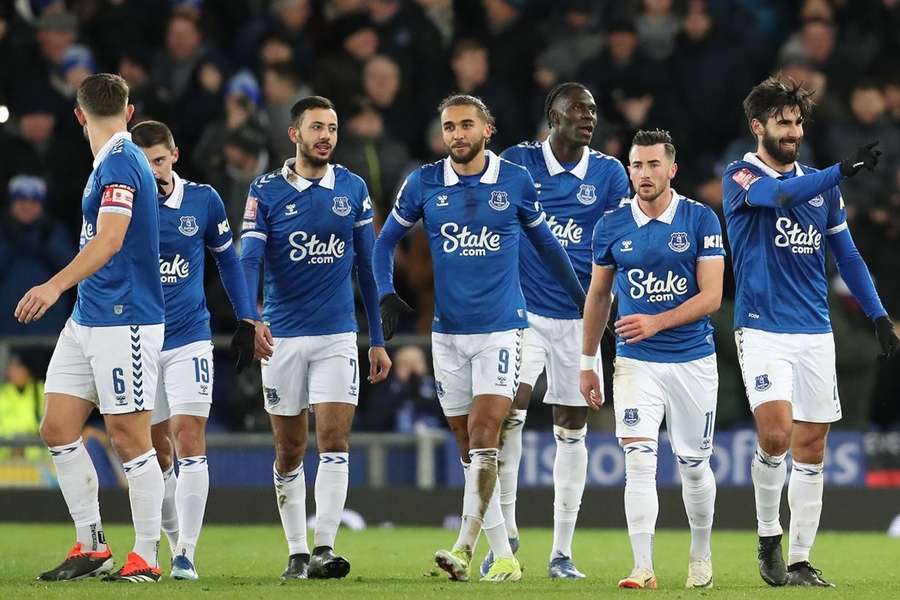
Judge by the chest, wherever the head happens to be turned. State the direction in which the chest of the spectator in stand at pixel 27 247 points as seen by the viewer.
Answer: toward the camera

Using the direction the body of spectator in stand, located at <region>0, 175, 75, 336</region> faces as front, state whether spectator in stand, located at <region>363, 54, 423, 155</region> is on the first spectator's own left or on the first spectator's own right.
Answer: on the first spectator's own left

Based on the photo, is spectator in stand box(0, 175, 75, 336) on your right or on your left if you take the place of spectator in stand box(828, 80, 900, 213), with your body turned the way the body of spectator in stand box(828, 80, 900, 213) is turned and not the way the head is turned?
on your right

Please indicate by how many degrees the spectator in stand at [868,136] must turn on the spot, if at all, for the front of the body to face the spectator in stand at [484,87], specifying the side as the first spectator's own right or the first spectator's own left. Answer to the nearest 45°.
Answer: approximately 90° to the first spectator's own right

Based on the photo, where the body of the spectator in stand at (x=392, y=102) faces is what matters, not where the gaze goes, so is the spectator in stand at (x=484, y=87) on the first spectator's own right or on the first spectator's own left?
on the first spectator's own left

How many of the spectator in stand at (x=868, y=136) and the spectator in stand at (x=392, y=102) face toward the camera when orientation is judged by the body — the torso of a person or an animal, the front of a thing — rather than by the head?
2

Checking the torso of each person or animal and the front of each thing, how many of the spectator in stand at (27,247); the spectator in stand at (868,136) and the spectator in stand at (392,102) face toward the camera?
3

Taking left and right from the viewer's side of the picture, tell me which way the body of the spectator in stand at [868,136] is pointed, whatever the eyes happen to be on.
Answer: facing the viewer

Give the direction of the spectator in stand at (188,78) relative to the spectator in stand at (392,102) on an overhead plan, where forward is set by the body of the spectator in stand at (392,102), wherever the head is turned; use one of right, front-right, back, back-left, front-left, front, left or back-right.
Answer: right
